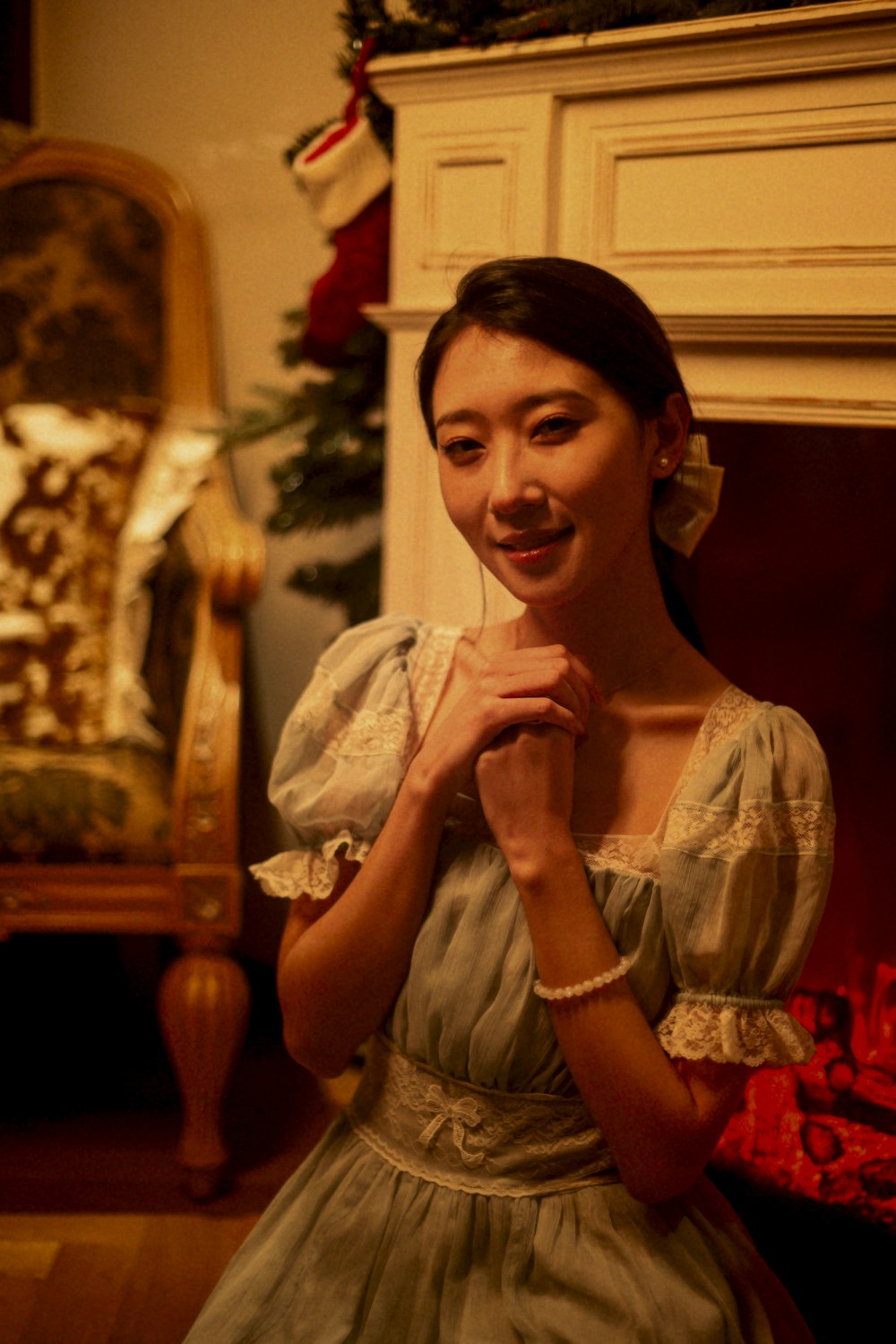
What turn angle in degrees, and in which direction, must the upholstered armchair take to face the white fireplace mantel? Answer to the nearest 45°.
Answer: approximately 45° to its left

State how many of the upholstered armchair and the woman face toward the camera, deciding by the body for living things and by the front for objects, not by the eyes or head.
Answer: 2

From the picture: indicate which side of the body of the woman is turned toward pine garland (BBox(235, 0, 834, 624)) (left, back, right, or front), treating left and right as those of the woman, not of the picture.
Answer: back

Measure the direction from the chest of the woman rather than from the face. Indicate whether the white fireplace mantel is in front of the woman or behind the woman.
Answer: behind

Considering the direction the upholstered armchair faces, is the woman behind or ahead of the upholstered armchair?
ahead

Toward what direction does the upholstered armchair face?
toward the camera

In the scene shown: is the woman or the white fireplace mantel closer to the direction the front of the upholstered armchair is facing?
the woman

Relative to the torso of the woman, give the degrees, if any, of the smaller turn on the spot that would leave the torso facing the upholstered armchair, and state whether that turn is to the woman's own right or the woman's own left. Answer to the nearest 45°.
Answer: approximately 135° to the woman's own right

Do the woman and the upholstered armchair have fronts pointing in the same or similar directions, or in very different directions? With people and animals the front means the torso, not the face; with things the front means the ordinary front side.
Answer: same or similar directions

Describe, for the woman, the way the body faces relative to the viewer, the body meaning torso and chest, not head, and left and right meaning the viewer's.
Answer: facing the viewer

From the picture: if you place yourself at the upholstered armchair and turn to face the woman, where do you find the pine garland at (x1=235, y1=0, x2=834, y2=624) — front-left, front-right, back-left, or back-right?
front-left
